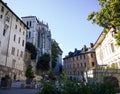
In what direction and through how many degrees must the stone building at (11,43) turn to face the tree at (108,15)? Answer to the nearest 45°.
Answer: approximately 45° to its right

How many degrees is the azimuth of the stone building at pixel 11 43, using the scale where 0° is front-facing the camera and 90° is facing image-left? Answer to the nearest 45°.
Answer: approximately 315°
